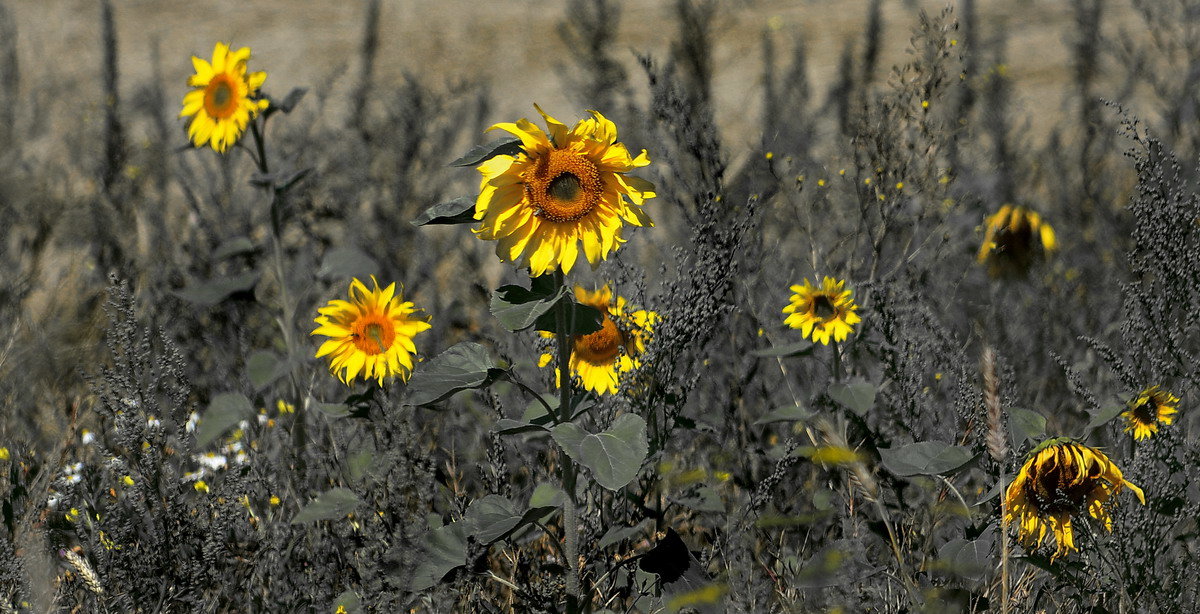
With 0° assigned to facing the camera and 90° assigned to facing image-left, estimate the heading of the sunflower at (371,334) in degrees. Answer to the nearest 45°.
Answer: approximately 0°

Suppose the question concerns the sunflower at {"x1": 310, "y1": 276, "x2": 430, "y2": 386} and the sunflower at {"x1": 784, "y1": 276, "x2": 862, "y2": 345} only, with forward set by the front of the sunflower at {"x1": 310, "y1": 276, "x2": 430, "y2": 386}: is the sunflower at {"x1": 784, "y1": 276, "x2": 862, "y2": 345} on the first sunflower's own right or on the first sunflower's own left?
on the first sunflower's own left

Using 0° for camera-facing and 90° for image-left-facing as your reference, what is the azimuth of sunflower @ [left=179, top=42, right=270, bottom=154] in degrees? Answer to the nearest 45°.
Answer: approximately 45°

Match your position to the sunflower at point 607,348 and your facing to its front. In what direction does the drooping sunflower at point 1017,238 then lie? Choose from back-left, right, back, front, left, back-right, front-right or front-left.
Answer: back-left
